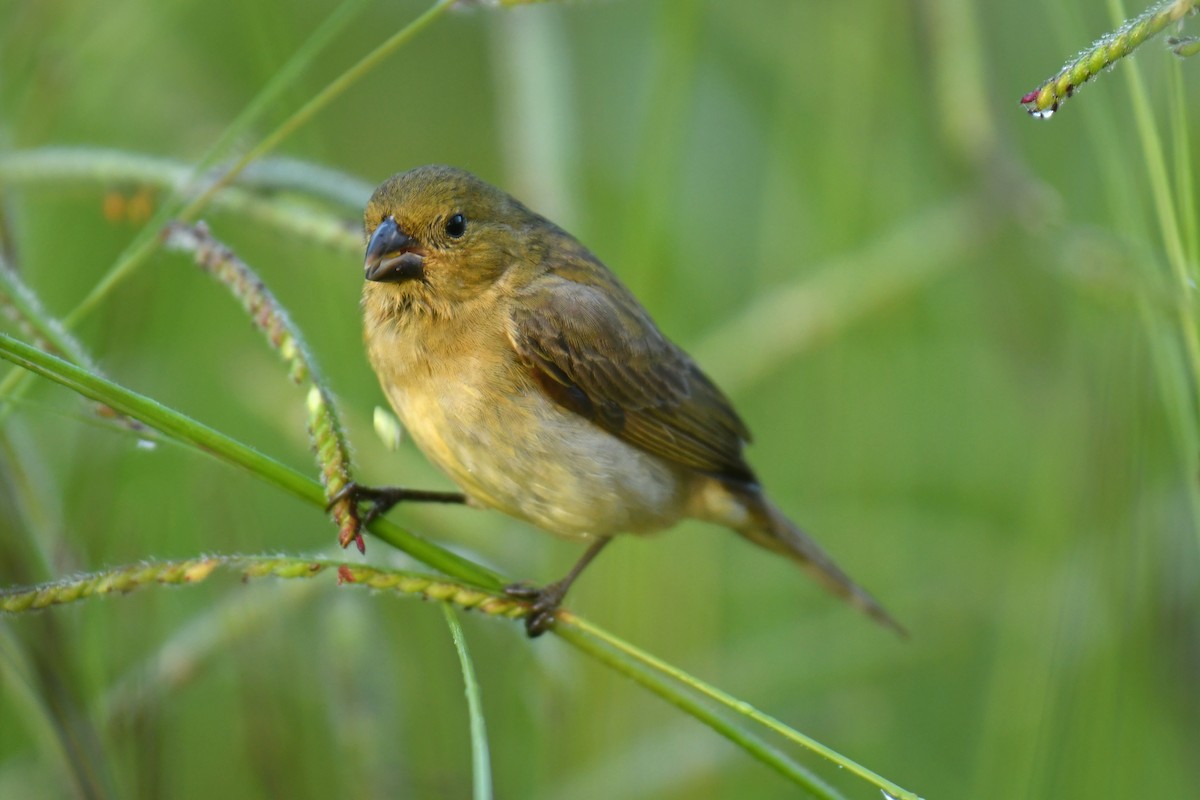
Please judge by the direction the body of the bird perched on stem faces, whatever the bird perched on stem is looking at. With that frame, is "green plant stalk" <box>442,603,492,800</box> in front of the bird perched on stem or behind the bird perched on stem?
in front

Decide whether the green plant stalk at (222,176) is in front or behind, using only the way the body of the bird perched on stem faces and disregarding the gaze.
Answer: in front

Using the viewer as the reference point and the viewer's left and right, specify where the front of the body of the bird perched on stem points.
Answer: facing the viewer and to the left of the viewer
